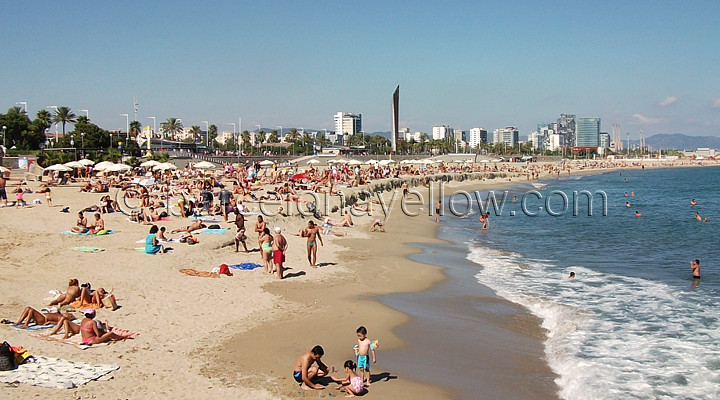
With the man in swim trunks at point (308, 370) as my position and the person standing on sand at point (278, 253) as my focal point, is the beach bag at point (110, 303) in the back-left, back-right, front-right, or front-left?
front-left

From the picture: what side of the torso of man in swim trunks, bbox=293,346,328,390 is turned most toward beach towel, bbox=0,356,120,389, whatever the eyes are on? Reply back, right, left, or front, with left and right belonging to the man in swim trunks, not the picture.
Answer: back

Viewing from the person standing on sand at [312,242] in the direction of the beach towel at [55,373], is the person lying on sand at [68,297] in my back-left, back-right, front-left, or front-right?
front-right

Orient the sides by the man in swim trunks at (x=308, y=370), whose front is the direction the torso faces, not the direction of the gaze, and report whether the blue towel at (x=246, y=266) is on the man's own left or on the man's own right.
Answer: on the man's own left

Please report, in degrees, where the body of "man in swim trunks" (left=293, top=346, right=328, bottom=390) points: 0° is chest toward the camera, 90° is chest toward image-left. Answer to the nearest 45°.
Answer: approximately 270°

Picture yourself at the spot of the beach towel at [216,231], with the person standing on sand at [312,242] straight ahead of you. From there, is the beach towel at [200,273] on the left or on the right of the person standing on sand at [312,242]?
right

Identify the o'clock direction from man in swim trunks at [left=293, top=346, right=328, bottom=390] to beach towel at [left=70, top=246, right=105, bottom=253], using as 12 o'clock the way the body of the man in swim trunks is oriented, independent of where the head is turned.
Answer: The beach towel is roughly at 8 o'clock from the man in swim trunks.

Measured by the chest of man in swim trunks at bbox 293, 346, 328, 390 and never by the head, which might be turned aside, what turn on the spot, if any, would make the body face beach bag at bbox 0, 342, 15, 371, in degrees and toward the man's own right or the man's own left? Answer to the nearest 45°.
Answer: approximately 180°

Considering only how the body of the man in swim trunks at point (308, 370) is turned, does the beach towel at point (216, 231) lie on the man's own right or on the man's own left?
on the man's own left
